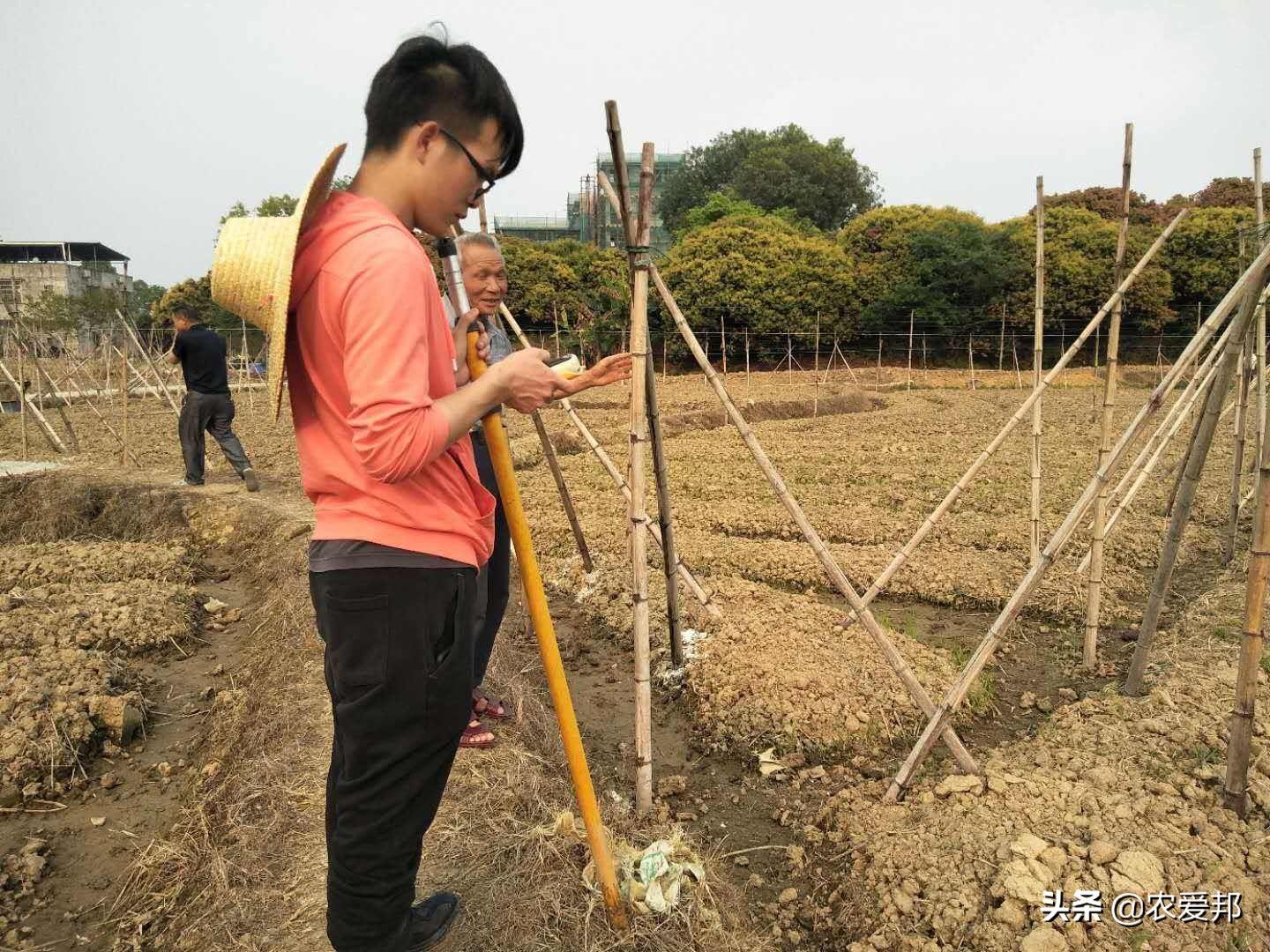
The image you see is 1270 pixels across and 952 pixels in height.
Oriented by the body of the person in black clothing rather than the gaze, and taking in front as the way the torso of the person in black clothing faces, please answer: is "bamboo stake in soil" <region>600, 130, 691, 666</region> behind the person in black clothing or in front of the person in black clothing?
behind

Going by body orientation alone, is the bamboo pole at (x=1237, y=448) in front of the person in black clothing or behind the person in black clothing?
behind

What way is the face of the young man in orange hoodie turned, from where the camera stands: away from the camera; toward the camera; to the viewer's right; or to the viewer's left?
to the viewer's right

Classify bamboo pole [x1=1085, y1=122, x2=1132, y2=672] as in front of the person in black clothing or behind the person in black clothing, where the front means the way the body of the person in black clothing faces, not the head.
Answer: behind

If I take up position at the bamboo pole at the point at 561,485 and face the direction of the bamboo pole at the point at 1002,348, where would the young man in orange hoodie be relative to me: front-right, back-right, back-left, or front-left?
back-right

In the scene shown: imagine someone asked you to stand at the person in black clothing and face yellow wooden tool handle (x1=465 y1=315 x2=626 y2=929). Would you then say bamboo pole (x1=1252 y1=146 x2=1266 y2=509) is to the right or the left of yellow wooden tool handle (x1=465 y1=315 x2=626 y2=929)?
left

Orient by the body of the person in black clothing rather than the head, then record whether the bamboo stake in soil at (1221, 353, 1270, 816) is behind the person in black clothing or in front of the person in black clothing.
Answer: behind

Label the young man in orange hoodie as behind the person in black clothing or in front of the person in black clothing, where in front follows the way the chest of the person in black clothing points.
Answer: behind

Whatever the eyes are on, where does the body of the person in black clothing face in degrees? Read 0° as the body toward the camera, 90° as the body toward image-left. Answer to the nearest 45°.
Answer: approximately 135°

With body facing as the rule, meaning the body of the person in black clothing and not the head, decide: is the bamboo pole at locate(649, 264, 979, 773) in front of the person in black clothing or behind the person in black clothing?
behind
